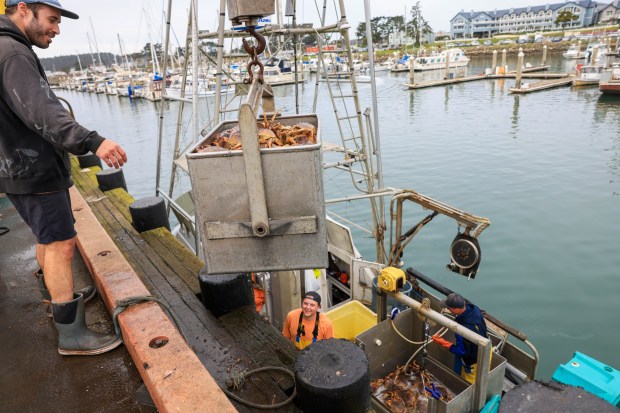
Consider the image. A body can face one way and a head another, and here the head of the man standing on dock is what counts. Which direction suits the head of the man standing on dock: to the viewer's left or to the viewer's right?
to the viewer's right

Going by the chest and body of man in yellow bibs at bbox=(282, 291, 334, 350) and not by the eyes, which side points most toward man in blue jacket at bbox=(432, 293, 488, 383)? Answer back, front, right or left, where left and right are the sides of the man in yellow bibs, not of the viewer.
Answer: left

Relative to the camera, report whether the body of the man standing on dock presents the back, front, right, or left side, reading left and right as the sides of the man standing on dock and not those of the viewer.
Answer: right

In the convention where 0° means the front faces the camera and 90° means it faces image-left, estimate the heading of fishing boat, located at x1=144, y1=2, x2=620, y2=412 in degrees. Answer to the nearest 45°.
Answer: approximately 135°

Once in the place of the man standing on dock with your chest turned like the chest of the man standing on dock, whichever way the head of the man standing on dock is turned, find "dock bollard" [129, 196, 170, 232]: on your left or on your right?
on your left

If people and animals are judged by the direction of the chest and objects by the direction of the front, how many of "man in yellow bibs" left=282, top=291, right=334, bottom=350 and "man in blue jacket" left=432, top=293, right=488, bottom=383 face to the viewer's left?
1

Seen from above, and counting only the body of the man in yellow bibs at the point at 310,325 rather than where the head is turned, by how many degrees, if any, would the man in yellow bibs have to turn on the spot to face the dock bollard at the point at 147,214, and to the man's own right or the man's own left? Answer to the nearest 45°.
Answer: approximately 90° to the man's own right

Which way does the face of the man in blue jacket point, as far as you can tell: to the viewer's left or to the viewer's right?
to the viewer's left
